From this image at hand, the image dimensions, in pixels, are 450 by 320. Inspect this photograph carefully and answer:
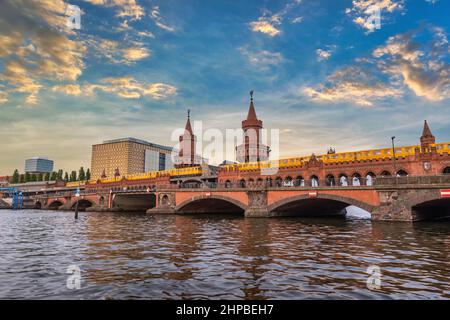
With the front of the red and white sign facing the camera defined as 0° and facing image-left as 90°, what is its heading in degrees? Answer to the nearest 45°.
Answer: approximately 0°
